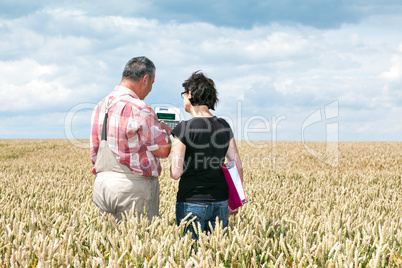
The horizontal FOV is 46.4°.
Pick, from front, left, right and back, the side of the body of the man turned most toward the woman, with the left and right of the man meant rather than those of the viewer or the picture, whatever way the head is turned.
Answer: right

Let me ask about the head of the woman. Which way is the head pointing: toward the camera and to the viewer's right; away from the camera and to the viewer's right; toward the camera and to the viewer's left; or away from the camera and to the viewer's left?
away from the camera and to the viewer's left

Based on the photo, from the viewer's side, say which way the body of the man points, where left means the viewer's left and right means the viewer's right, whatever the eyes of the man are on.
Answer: facing away from the viewer and to the right of the viewer

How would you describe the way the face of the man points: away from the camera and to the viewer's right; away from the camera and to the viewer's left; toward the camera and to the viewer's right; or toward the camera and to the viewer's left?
away from the camera and to the viewer's right
